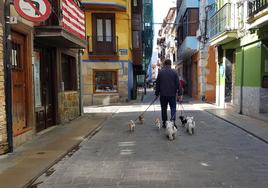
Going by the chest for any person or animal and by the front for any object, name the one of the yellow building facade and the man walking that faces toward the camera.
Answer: the yellow building facade

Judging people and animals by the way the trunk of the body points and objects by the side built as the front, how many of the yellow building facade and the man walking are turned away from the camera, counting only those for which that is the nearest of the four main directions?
1

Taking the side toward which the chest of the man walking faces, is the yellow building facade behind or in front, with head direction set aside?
in front

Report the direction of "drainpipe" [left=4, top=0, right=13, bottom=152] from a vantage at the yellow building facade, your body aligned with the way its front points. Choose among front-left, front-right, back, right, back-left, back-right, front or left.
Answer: front

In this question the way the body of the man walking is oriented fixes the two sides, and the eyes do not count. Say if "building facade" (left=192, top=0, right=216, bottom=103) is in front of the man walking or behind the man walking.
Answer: in front

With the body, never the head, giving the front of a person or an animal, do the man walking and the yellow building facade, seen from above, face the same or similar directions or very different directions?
very different directions

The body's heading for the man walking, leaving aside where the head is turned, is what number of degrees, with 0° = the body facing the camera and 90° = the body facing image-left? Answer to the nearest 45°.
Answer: approximately 180°

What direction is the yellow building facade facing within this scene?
toward the camera

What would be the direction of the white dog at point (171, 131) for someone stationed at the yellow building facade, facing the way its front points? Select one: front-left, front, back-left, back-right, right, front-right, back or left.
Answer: front

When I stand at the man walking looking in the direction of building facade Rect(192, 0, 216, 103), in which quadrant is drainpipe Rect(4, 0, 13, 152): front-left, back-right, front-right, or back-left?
back-left

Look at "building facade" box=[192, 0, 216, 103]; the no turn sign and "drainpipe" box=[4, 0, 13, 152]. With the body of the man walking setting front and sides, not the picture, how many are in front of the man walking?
1

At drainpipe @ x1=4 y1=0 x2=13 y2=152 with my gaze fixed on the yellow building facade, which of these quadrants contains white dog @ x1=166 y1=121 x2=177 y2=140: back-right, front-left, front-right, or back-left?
front-right
